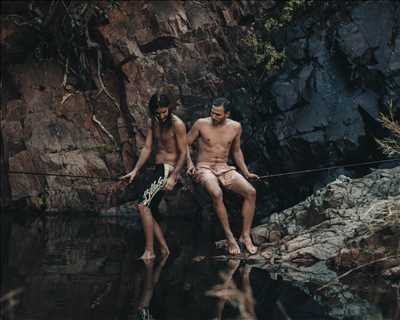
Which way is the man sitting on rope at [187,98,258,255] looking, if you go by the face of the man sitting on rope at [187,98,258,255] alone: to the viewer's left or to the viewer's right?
to the viewer's left

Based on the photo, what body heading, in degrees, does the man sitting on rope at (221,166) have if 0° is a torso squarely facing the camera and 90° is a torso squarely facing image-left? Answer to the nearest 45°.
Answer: approximately 0°

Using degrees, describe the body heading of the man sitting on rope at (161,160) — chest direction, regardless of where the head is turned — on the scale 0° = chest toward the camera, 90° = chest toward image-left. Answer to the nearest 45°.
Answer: approximately 45°

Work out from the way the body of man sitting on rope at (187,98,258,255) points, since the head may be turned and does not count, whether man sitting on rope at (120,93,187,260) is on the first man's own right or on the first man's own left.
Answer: on the first man's own right
